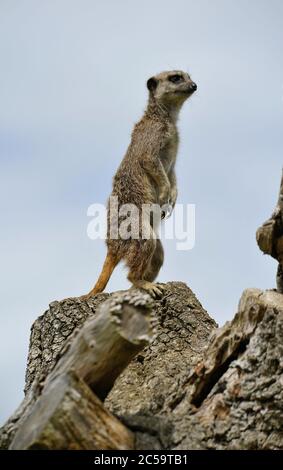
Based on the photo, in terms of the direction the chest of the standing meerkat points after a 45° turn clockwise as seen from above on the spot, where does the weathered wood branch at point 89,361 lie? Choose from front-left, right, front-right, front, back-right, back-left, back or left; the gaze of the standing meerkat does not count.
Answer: front-right

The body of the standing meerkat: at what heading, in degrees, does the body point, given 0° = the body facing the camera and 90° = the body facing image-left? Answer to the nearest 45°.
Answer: approximately 270°

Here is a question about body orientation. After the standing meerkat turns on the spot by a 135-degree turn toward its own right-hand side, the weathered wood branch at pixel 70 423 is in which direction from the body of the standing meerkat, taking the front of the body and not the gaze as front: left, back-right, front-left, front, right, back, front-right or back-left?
front-left
